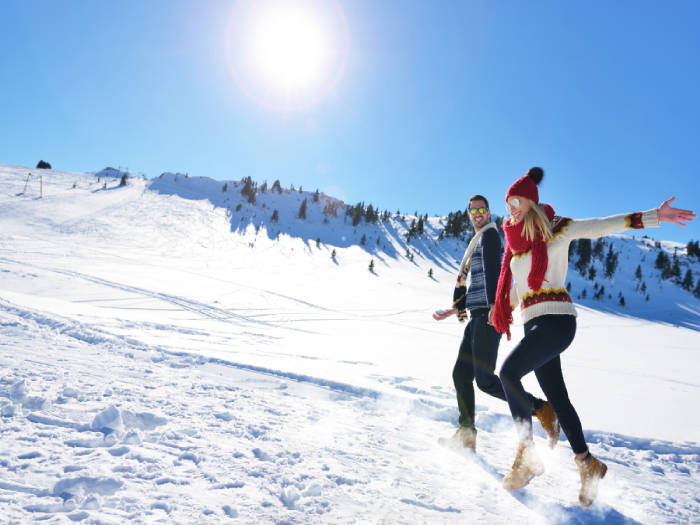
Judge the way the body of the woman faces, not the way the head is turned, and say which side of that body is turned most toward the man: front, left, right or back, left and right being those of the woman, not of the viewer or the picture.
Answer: right

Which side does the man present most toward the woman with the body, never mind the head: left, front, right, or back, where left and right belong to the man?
left

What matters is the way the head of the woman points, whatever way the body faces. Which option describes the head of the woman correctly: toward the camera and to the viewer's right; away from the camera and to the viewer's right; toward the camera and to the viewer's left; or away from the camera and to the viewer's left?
toward the camera and to the viewer's left

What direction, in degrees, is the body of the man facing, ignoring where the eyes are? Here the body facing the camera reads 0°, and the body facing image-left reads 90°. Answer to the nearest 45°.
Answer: approximately 45°

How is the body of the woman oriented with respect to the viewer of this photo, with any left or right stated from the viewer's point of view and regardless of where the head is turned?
facing the viewer and to the left of the viewer

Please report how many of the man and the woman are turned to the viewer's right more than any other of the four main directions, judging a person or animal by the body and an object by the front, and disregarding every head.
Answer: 0
